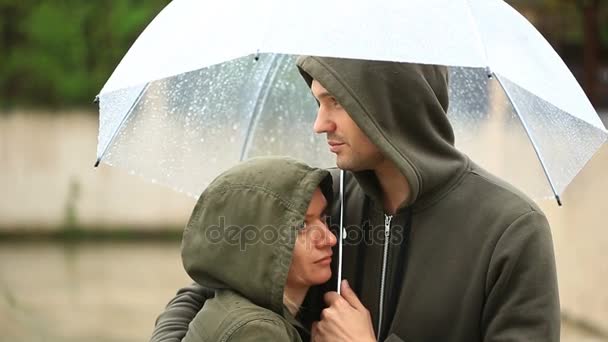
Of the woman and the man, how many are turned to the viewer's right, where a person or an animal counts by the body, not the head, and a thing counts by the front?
1

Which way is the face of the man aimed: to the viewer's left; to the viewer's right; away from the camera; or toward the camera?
to the viewer's left

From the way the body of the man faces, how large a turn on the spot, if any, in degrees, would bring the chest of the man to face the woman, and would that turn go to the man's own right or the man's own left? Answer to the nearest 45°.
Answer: approximately 45° to the man's own right

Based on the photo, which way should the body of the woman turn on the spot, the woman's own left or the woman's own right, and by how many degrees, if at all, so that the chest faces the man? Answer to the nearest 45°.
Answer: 0° — they already face them

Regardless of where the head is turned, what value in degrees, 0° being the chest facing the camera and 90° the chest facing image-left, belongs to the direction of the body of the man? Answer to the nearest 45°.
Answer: approximately 45°

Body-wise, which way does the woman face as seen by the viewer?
to the viewer's right
